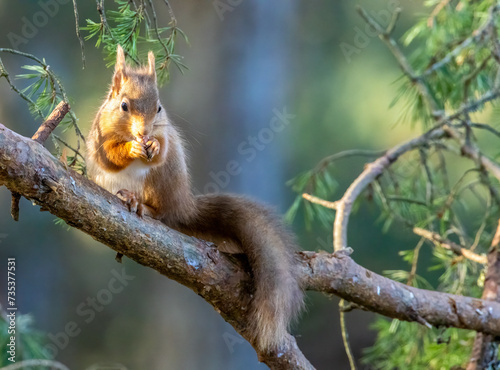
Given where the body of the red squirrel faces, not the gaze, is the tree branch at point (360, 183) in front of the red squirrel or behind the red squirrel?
behind

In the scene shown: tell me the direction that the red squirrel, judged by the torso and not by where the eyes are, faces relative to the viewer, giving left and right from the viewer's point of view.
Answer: facing the viewer and to the left of the viewer

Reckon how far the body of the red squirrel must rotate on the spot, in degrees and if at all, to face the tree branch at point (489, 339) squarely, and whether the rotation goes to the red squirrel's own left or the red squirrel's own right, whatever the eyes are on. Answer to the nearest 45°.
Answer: approximately 135° to the red squirrel's own left

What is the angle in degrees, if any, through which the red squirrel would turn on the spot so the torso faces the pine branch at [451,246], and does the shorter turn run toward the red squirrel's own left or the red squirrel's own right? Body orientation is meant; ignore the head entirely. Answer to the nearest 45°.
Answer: approximately 135° to the red squirrel's own left
